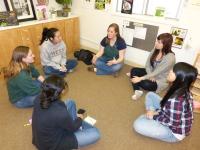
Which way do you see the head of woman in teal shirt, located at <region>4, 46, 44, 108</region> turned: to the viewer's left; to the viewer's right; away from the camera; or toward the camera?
to the viewer's right

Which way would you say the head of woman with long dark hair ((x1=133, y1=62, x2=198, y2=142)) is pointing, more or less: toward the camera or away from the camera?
away from the camera

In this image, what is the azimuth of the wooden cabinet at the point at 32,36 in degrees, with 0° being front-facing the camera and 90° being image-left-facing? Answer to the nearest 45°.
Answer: approximately 315°

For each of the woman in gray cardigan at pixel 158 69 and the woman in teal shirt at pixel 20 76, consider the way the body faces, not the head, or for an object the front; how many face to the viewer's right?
1

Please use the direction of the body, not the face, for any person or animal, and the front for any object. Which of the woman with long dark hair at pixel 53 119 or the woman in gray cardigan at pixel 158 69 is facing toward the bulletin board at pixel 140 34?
the woman with long dark hair

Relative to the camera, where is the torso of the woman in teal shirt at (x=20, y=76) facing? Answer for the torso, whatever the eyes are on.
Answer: to the viewer's right

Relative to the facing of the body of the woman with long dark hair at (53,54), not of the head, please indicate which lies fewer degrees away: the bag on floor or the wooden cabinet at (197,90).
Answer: the wooden cabinet

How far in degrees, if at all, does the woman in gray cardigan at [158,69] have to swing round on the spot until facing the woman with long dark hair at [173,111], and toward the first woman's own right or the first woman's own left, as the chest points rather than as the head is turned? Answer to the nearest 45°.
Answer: approximately 45° to the first woman's own left

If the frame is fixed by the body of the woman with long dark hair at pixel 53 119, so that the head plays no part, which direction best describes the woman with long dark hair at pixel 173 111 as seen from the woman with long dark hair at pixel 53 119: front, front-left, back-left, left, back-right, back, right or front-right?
front-right

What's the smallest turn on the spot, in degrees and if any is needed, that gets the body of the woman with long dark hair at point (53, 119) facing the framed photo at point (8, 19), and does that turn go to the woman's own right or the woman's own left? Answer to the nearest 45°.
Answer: approximately 45° to the woman's own left

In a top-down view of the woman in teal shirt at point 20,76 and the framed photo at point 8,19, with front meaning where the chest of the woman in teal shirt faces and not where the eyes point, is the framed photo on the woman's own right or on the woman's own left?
on the woman's own left

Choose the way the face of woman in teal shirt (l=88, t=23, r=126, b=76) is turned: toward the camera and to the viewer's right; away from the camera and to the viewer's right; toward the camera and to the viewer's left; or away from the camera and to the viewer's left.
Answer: toward the camera and to the viewer's left

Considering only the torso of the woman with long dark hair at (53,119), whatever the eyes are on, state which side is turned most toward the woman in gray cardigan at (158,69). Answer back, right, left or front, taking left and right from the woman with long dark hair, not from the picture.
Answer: front

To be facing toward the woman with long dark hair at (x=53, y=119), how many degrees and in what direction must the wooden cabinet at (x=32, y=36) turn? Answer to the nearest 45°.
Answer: approximately 45° to its right

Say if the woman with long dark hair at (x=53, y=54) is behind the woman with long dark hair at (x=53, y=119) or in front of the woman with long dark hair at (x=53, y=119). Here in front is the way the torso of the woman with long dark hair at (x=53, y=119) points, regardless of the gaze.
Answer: in front
